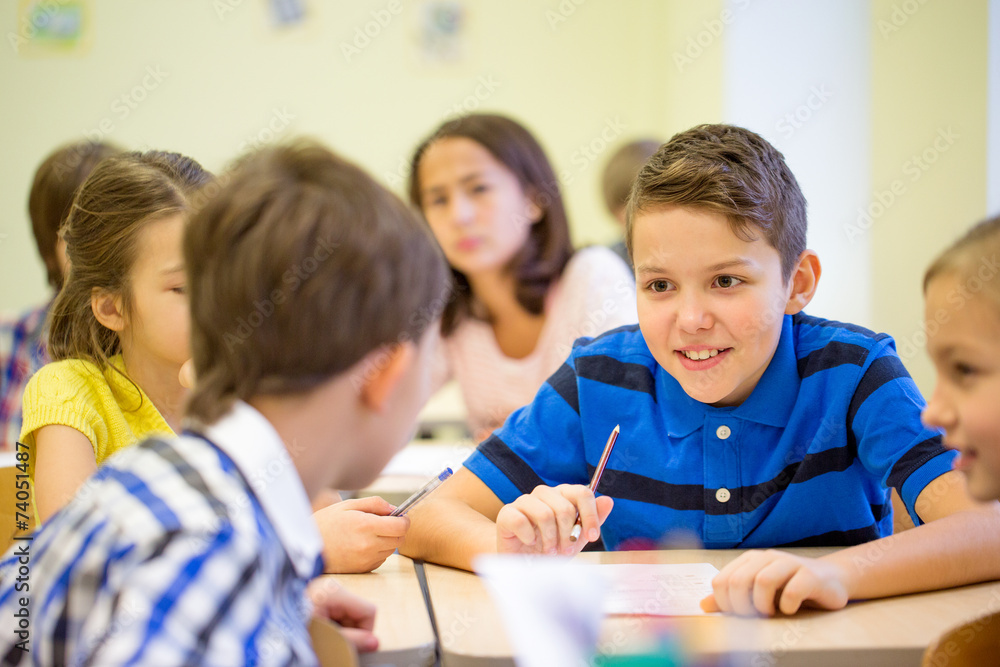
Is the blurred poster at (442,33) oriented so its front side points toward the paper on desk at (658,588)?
yes

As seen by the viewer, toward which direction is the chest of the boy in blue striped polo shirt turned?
toward the camera

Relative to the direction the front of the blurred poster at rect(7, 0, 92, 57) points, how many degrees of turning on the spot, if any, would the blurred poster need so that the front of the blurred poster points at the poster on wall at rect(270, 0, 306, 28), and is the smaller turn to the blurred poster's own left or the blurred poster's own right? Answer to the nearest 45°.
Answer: approximately 90° to the blurred poster's own left

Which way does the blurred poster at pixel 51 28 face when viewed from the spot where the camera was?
facing the viewer

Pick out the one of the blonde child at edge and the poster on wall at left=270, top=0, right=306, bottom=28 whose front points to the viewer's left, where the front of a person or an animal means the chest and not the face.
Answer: the blonde child at edge

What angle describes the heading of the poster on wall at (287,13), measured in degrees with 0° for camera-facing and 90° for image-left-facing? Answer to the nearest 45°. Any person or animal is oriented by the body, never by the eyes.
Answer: approximately 0°

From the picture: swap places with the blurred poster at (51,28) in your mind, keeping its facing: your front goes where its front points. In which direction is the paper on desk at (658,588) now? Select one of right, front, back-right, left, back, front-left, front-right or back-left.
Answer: front

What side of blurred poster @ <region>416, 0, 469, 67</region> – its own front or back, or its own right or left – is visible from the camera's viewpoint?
front

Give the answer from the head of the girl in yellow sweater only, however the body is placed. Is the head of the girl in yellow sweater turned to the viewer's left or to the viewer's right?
to the viewer's right

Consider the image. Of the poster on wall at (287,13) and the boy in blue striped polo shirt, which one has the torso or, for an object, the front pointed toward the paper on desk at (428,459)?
the poster on wall

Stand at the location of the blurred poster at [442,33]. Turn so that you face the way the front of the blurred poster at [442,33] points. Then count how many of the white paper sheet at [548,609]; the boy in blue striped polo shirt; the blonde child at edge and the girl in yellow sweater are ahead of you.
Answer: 4

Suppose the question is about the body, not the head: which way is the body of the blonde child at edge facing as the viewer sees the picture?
to the viewer's left
